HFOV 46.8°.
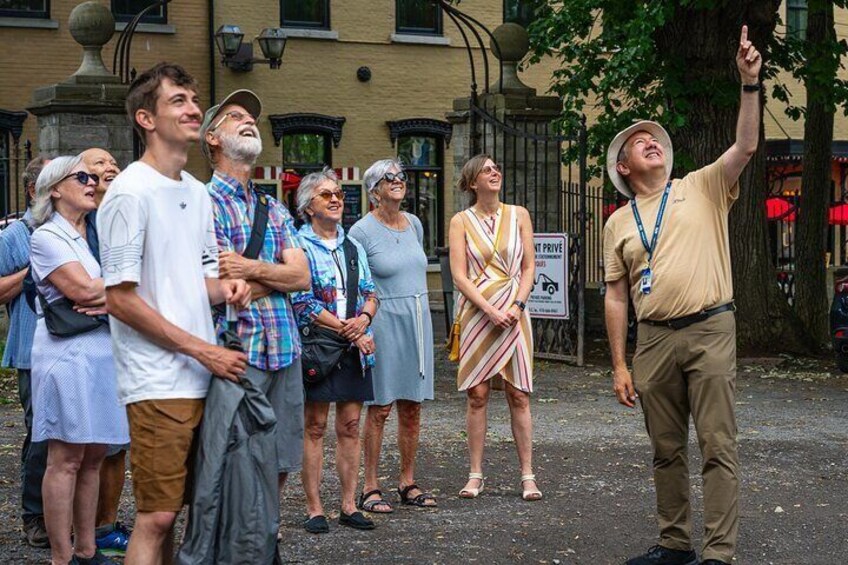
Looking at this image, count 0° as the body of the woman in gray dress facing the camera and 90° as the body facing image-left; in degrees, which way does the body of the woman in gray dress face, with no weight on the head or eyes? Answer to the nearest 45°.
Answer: approximately 315°

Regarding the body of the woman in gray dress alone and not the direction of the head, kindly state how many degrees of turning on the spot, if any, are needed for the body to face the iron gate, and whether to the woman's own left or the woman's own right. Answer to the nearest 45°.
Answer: approximately 135° to the woman's own left

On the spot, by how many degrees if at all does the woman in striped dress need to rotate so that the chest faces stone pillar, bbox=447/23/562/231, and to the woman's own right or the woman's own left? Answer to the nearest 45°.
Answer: approximately 180°

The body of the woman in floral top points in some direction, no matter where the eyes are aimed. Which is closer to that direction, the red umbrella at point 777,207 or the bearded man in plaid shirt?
the bearded man in plaid shirt

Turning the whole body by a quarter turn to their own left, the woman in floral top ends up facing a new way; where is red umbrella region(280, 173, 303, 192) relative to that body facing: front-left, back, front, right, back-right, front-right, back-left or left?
front-left

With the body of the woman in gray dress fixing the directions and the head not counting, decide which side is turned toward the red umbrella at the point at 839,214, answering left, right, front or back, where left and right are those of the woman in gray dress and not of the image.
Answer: left

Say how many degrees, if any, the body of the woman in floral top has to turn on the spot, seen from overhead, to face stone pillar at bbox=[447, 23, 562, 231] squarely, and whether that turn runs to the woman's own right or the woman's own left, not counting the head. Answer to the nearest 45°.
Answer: approximately 135° to the woman's own left

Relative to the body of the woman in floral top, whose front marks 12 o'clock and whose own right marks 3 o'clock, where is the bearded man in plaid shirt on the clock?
The bearded man in plaid shirt is roughly at 2 o'clock from the woman in floral top.
